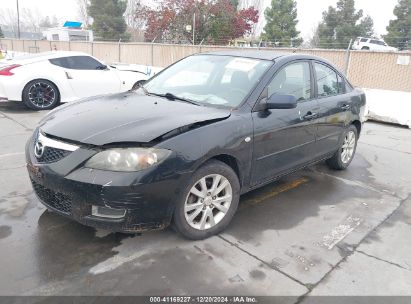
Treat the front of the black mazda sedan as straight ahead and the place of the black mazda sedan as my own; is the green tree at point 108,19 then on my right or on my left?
on my right

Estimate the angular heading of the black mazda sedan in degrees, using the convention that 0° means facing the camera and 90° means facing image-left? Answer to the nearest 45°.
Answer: approximately 45°

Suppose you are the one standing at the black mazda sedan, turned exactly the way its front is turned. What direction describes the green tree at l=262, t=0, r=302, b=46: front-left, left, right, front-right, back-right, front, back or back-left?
back-right

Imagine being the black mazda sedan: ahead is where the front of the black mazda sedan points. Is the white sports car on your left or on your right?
on your right

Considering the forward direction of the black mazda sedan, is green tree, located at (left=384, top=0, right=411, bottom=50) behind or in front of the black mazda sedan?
behind

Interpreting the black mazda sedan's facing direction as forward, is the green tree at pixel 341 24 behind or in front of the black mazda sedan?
behind
